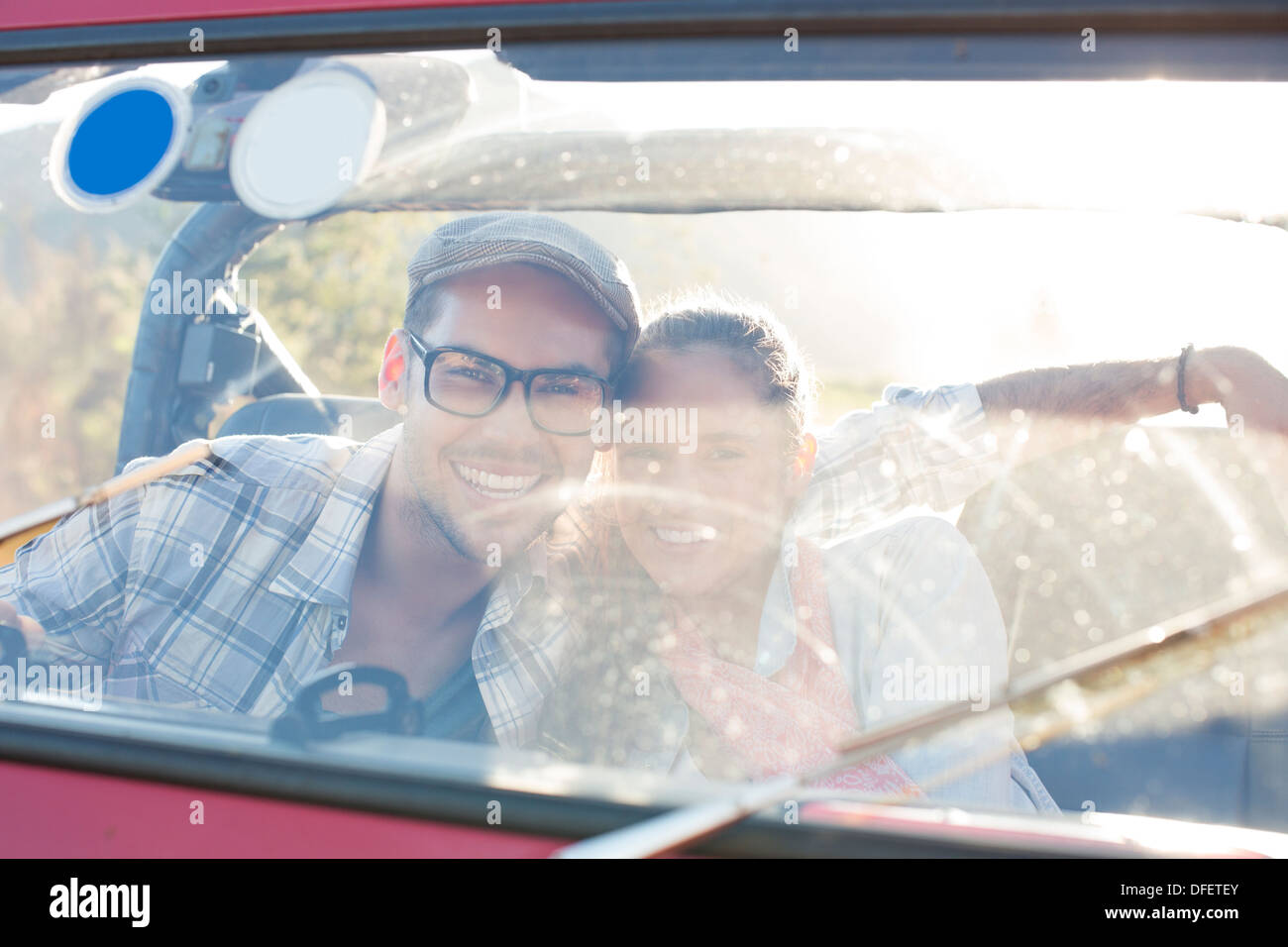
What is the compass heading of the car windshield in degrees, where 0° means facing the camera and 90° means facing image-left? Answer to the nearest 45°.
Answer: approximately 0°

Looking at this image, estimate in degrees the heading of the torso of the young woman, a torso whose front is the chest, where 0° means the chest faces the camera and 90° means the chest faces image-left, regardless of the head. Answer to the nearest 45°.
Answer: approximately 0°
